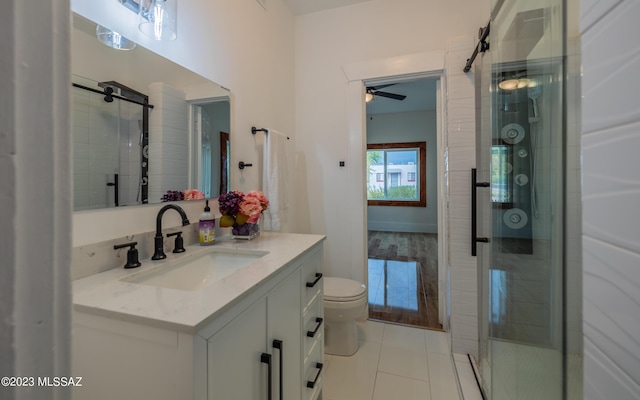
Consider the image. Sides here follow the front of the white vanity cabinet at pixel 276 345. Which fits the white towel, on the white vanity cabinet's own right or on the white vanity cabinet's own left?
on the white vanity cabinet's own left

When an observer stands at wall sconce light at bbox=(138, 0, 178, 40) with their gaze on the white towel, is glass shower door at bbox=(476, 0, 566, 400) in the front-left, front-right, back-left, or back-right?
front-right

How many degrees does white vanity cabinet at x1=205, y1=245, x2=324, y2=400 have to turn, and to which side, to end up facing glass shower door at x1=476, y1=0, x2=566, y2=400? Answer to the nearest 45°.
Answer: approximately 45° to its left

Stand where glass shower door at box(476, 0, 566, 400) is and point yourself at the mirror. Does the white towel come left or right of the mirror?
right

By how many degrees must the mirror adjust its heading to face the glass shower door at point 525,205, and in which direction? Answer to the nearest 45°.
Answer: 0° — it already faces it

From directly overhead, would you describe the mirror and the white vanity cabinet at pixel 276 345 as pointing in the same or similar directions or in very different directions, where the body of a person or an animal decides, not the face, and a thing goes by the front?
same or similar directions

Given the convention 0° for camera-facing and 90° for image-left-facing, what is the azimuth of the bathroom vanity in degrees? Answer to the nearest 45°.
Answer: approximately 315°

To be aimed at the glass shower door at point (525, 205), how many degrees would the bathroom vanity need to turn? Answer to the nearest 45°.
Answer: approximately 45° to its left

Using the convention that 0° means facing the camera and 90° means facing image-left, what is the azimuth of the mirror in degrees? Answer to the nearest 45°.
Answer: approximately 315°

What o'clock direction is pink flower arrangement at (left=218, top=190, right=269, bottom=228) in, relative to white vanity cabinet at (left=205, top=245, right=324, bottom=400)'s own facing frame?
The pink flower arrangement is roughly at 7 o'clock from the white vanity cabinet.
